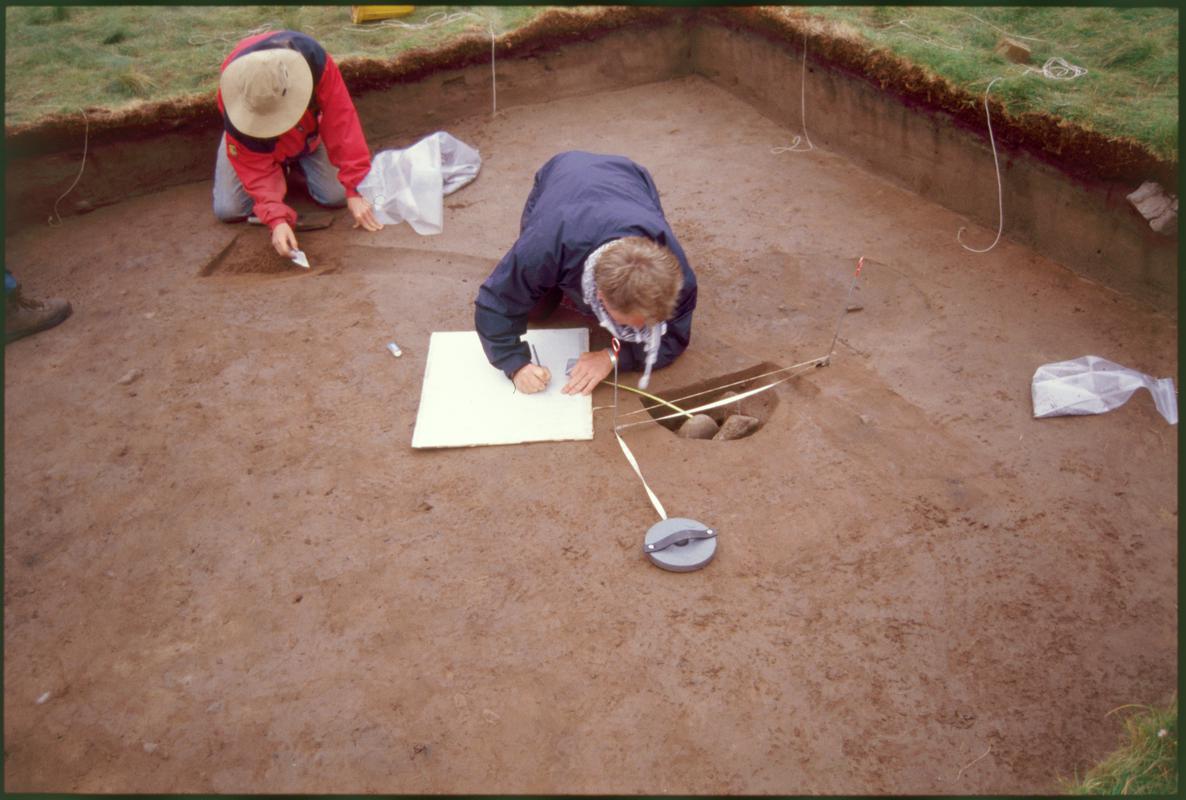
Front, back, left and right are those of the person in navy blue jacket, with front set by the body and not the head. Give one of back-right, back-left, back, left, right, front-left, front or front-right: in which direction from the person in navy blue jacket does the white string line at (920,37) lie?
back-left

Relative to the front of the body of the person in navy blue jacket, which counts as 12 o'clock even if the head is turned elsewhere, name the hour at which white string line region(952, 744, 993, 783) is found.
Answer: The white string line is roughly at 11 o'clock from the person in navy blue jacket.

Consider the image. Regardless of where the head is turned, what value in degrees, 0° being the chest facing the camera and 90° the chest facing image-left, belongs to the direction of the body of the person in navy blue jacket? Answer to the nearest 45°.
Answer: approximately 0°

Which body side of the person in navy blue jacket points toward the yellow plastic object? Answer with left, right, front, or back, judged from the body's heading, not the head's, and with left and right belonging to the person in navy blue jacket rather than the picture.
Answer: back

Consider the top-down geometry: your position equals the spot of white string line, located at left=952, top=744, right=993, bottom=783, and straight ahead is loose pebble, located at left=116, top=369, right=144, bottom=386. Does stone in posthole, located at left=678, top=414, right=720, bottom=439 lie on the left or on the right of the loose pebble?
right

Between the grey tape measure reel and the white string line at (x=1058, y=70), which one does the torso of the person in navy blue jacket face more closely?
the grey tape measure reel

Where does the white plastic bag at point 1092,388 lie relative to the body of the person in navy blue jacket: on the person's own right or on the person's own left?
on the person's own left
